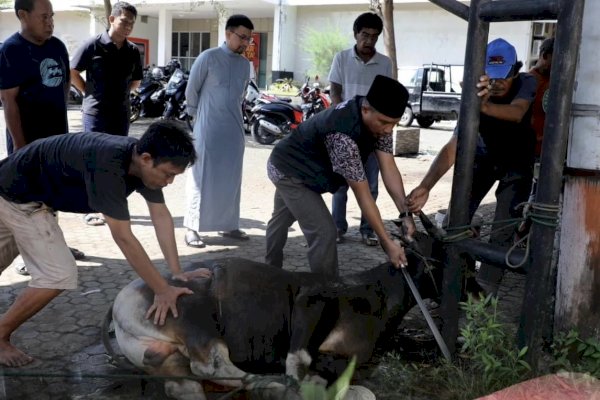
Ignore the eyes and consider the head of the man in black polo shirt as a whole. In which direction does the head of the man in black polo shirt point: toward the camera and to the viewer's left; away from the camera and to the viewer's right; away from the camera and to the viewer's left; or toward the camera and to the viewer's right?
toward the camera and to the viewer's right

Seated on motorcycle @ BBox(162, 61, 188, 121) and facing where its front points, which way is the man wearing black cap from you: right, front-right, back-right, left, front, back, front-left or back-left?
front-left

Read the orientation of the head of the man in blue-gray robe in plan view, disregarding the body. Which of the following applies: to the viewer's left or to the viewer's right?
to the viewer's right

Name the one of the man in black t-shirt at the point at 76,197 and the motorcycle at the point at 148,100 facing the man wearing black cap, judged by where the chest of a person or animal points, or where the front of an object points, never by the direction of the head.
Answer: the man in black t-shirt

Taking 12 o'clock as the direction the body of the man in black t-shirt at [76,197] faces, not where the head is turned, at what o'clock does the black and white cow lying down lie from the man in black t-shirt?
The black and white cow lying down is roughly at 1 o'clock from the man in black t-shirt.

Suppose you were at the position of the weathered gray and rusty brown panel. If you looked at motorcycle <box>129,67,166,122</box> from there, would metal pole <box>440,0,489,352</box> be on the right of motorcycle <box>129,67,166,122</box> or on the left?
left

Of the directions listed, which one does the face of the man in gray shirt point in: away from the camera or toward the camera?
toward the camera

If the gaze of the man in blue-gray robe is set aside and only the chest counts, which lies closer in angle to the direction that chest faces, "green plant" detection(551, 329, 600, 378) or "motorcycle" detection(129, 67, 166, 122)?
the green plant

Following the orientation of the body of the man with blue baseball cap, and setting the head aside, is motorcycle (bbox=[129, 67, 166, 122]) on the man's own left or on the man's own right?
on the man's own right

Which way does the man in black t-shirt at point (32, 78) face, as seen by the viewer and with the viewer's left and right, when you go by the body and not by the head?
facing the viewer and to the right of the viewer

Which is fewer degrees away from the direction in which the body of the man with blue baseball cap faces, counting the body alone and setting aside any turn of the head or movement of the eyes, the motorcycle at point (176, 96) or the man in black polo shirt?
the man in black polo shirt
